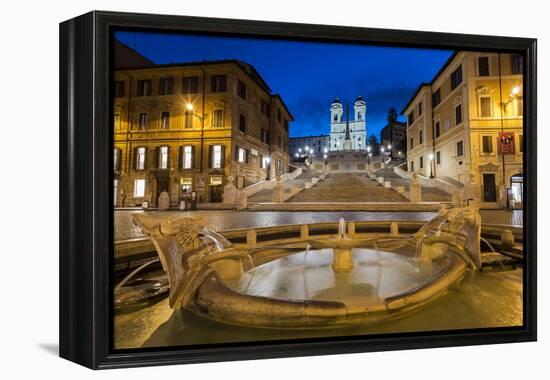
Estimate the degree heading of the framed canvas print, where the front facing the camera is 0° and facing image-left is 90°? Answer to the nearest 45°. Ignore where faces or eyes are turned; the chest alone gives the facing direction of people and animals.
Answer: approximately 315°
